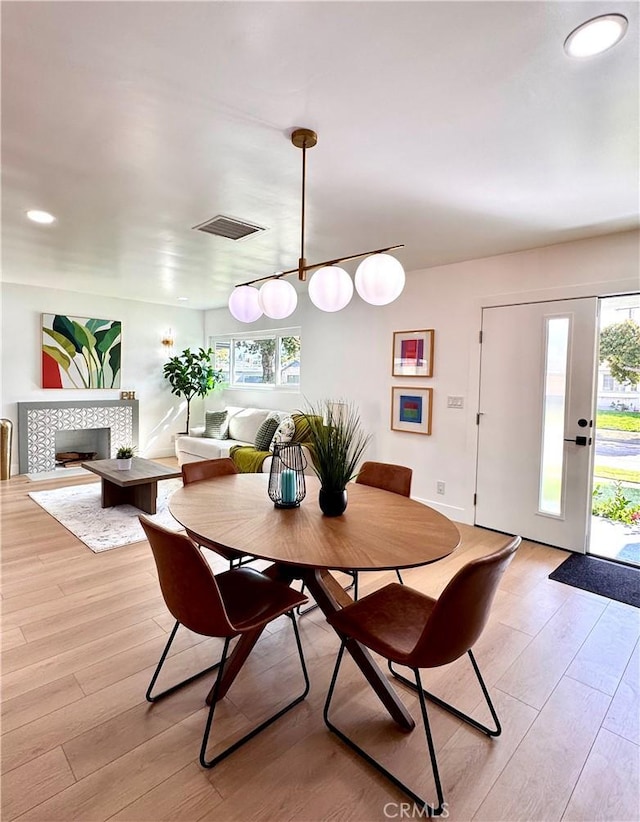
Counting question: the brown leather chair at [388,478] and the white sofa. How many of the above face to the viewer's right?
0

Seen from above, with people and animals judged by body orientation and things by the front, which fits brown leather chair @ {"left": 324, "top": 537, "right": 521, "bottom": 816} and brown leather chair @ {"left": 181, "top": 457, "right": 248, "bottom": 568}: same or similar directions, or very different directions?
very different directions

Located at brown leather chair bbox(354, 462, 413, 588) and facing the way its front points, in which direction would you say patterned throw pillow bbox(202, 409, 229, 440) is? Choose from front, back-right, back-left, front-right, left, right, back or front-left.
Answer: right

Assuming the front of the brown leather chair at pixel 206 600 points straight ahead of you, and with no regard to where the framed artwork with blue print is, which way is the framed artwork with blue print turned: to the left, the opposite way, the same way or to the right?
the opposite way

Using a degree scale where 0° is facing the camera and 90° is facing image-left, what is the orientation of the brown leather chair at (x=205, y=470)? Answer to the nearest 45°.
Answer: approximately 315°

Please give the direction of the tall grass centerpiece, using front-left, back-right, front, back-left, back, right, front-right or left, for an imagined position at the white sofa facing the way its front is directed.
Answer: front-left

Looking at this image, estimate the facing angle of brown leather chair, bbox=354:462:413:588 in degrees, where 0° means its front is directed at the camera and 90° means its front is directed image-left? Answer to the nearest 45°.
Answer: approximately 45°

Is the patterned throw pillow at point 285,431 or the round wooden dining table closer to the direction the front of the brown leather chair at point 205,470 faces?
the round wooden dining table
